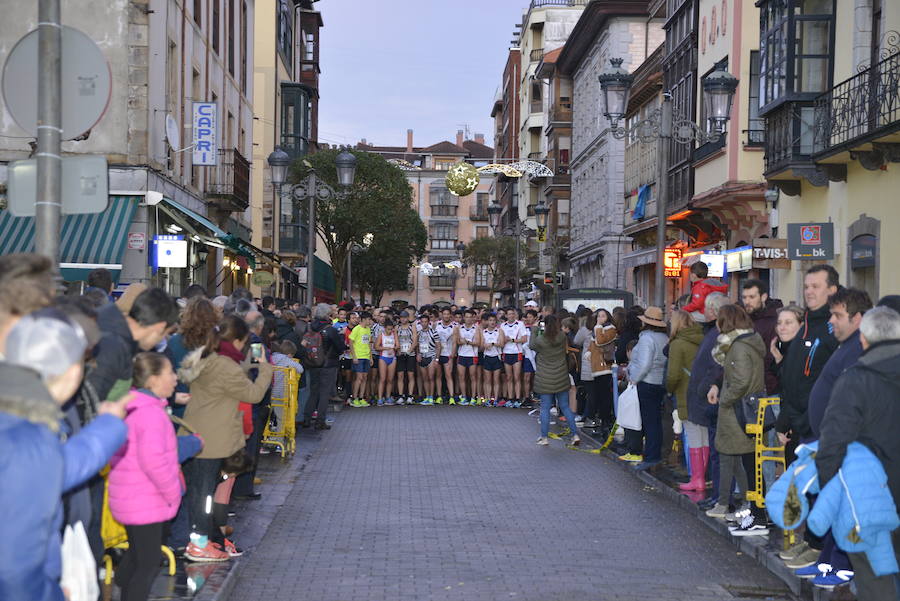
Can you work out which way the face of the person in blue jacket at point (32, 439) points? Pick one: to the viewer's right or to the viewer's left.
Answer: to the viewer's right

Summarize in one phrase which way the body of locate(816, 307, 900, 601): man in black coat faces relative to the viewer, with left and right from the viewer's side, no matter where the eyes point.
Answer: facing away from the viewer and to the left of the viewer

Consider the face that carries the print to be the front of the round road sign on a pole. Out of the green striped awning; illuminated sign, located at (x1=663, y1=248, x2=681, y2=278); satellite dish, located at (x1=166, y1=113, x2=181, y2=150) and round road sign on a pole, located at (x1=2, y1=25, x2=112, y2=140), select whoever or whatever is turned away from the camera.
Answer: round road sign on a pole, located at (x1=2, y1=25, x2=112, y2=140)

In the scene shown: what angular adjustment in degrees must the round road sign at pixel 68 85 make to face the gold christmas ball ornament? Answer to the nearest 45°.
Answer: approximately 45° to its right

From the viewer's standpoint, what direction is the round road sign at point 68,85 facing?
away from the camera

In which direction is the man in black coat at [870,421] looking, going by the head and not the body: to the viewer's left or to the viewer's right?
to the viewer's left

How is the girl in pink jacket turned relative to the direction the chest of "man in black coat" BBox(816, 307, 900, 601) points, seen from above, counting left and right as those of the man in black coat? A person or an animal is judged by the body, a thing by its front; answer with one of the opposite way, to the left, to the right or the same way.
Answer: to the right

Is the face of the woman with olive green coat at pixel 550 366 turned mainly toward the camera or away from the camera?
away from the camera

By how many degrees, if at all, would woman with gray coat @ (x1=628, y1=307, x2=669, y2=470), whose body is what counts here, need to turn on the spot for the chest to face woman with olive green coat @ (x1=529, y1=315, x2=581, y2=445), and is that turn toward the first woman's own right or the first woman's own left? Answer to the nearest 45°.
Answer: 0° — they already face them
